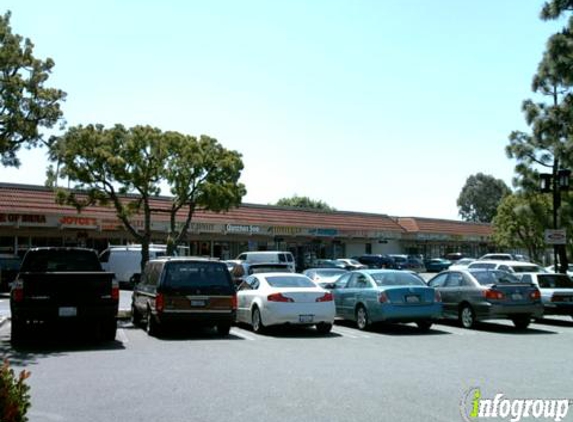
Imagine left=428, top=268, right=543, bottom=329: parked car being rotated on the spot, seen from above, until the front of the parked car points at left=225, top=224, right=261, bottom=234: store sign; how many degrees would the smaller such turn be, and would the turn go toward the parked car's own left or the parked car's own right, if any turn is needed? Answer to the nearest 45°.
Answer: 0° — it already faces it

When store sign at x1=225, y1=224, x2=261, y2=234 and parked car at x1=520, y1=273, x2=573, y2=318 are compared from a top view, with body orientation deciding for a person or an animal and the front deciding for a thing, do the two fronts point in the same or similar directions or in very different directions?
very different directions

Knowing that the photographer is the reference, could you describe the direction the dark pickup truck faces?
facing away from the viewer

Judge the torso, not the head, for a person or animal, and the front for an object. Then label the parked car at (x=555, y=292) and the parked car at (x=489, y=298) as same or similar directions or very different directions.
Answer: same or similar directions

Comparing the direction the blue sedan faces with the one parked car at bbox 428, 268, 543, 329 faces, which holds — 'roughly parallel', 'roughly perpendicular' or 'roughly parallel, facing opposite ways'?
roughly parallel

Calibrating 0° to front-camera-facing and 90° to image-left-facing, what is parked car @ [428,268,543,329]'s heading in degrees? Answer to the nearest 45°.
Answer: approximately 135°

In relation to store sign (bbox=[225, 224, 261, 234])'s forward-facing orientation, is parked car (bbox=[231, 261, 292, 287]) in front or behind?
in front

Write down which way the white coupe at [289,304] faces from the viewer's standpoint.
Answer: facing away from the viewer and to the left of the viewer

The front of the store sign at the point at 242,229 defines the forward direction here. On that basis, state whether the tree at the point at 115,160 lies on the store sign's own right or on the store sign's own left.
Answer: on the store sign's own right

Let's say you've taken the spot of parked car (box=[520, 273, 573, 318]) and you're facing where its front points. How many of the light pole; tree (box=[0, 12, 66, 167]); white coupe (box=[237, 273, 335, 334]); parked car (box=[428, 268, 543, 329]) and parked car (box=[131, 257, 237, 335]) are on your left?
4

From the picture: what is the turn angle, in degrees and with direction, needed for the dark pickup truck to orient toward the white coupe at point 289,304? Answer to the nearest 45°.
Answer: approximately 90° to its right

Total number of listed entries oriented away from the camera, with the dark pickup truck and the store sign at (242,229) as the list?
1

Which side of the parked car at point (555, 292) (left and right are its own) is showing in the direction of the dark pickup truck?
left

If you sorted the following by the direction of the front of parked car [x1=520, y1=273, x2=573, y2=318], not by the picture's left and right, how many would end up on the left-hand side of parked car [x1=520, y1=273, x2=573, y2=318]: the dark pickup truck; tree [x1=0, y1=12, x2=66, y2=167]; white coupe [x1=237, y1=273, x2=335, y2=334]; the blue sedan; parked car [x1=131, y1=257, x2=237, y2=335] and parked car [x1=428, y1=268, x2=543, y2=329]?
6

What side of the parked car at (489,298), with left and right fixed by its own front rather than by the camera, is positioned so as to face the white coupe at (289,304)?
left

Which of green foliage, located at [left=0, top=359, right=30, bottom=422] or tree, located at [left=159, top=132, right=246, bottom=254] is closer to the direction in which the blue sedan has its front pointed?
the tree

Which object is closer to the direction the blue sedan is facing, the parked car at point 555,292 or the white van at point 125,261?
the white van

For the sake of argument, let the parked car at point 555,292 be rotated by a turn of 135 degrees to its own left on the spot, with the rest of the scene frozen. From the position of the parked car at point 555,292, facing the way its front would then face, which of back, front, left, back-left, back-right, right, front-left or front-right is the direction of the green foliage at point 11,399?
front
